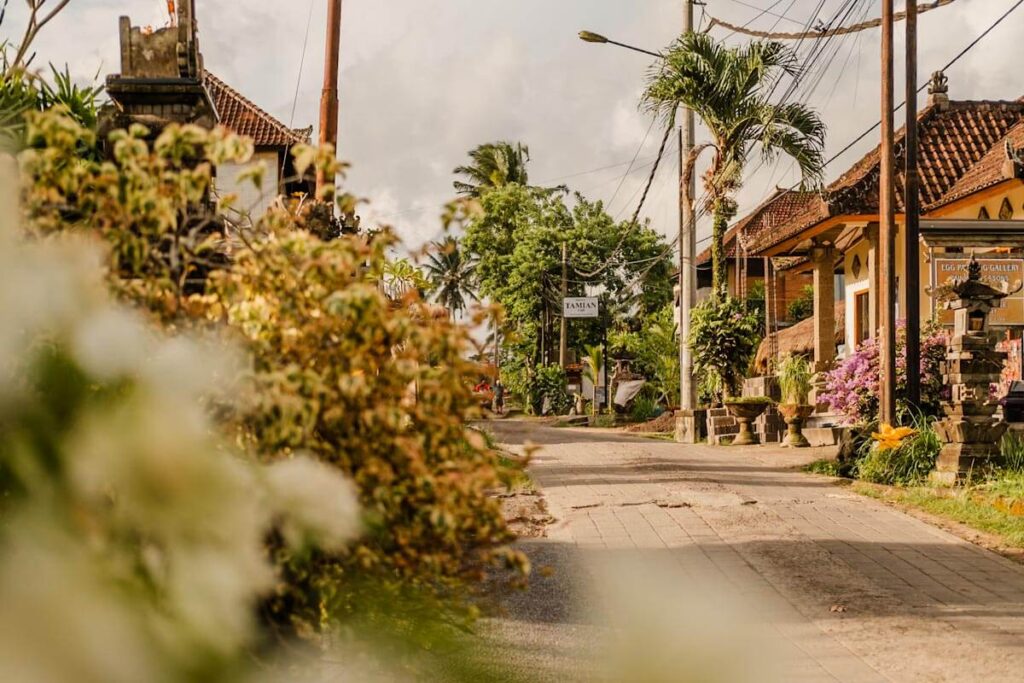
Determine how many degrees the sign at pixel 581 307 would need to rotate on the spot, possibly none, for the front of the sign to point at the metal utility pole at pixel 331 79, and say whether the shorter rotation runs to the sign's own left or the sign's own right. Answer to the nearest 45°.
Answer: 0° — it already faces it

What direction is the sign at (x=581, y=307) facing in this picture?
toward the camera

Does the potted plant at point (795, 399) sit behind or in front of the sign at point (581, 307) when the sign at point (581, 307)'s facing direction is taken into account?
in front

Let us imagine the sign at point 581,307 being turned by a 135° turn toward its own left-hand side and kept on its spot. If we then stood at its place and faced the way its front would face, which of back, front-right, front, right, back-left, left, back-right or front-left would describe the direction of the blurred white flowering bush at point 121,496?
back-right

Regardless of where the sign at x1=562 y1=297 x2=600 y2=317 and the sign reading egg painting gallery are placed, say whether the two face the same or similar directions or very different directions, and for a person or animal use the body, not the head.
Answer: same or similar directions

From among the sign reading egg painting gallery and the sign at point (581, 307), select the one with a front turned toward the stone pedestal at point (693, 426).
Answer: the sign

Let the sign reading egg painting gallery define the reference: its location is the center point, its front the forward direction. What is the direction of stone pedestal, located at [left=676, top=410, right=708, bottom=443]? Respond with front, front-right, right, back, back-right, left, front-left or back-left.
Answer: back-right

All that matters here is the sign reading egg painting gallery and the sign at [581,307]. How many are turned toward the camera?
2

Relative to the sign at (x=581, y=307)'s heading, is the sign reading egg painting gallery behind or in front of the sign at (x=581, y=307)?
in front

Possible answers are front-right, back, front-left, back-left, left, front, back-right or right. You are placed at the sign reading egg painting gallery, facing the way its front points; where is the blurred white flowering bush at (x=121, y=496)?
front

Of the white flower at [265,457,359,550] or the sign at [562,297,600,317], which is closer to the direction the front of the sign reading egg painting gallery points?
the white flower

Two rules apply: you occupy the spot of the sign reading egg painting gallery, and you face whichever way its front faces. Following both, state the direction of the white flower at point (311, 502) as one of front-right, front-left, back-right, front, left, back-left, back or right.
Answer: front
